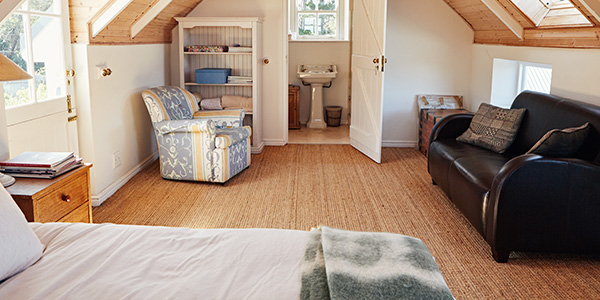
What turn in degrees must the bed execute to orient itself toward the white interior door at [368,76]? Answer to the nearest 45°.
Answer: approximately 90° to its left

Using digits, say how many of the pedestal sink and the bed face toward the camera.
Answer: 1

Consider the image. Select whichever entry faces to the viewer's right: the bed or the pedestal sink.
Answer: the bed

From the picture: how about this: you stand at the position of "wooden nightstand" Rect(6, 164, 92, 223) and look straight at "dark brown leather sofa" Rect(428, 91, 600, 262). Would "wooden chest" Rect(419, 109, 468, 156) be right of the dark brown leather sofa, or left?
left

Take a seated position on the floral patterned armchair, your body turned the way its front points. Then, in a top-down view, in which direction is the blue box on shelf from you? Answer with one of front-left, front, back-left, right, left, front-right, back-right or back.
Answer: back-left

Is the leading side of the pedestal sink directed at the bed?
yes

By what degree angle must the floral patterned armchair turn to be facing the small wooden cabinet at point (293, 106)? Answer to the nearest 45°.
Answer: approximately 90° to its left

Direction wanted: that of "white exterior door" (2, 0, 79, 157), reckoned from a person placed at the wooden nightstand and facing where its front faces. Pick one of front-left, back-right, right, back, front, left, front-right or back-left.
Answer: back-left

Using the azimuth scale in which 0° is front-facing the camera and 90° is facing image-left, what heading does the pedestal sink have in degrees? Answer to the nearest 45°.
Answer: approximately 0°

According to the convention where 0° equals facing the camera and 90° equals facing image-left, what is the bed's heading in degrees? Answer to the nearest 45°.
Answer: approximately 270°

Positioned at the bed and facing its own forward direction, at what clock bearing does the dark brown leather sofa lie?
The dark brown leather sofa is roughly at 11 o'clock from the bed.

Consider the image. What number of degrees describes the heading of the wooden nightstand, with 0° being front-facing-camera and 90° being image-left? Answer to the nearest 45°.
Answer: approximately 315°

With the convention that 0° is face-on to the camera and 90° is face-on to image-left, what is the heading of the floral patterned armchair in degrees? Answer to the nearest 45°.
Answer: approximately 315°
